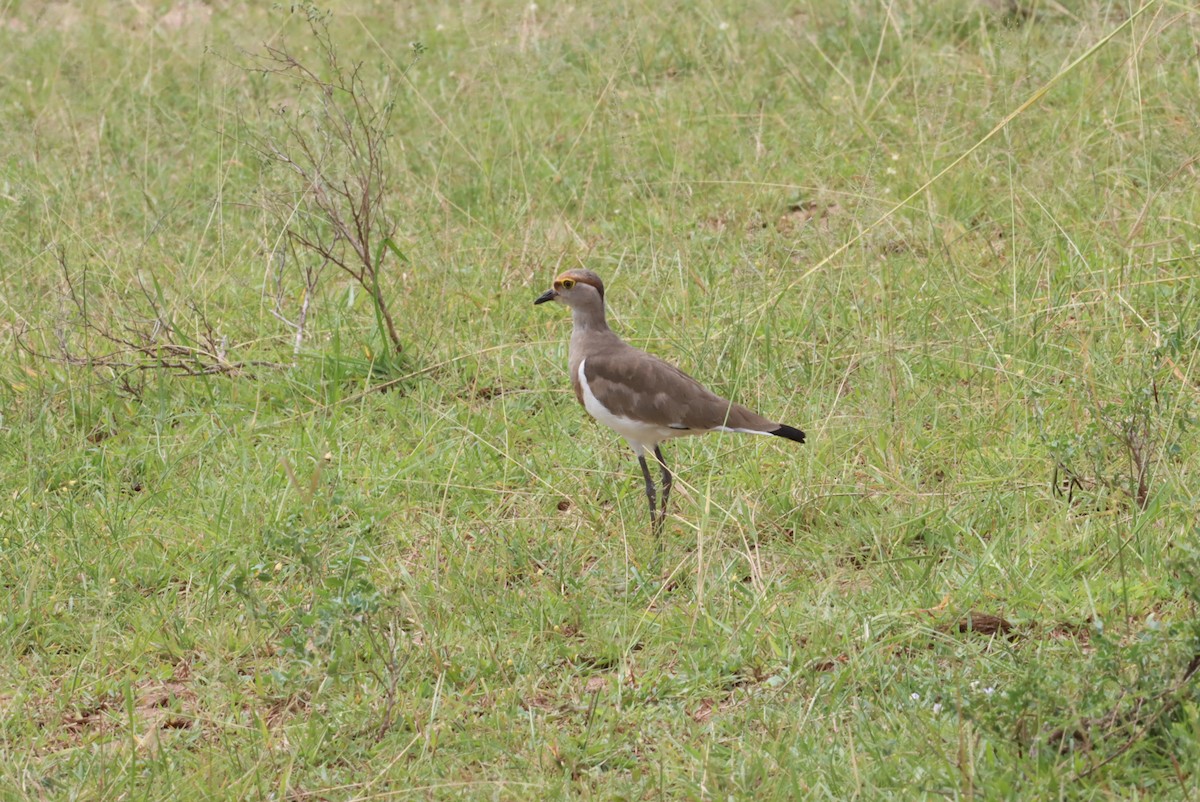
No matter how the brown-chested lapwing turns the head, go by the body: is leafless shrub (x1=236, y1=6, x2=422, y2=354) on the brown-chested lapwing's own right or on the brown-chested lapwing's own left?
on the brown-chested lapwing's own right

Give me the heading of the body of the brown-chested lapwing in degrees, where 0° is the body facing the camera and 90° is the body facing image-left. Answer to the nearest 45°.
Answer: approximately 90°

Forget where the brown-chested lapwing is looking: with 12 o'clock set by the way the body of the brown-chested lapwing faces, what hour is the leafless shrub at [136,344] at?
The leafless shrub is roughly at 1 o'clock from the brown-chested lapwing.

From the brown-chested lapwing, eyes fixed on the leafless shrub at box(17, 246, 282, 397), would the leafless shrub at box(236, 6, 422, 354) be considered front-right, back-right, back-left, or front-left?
front-right
